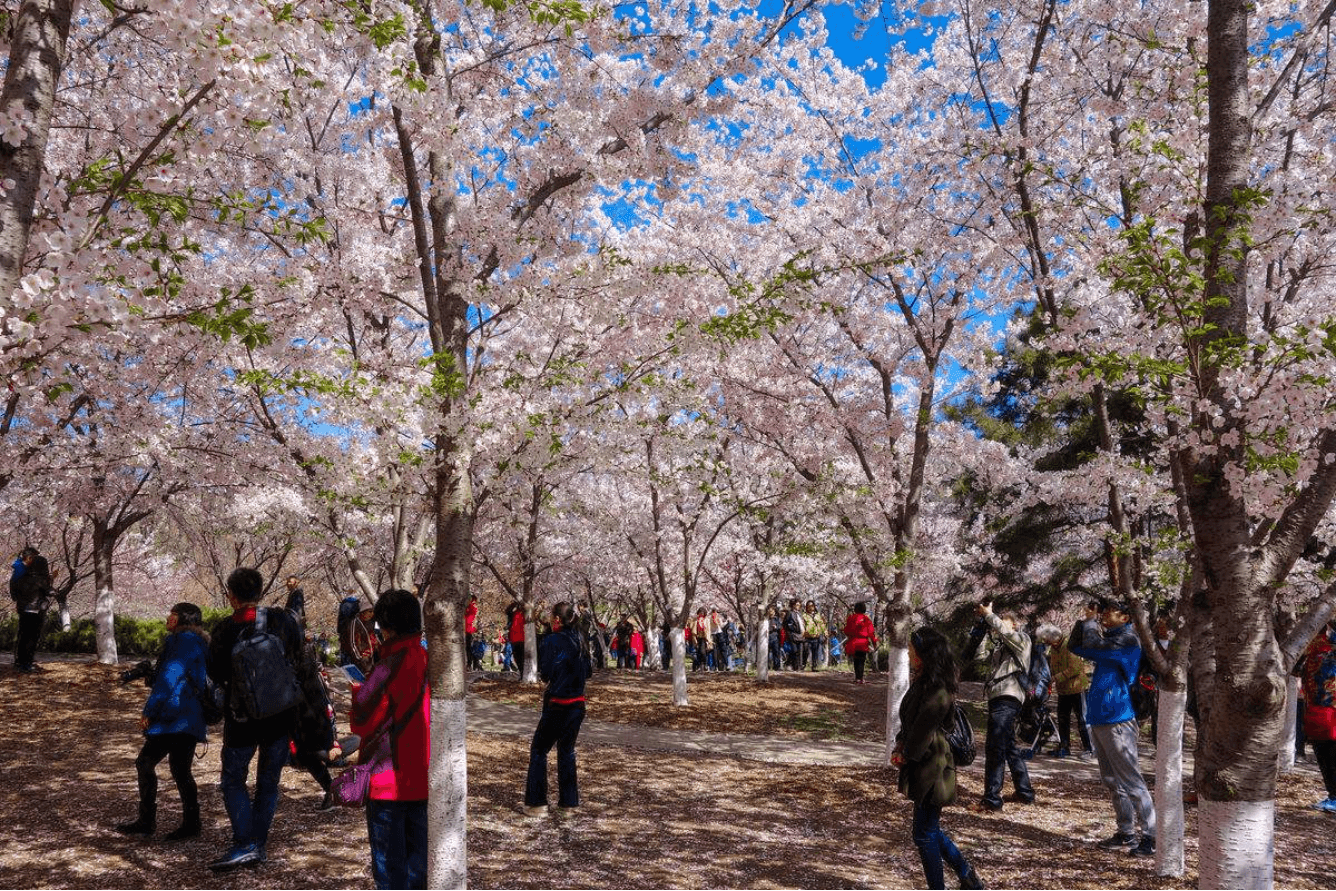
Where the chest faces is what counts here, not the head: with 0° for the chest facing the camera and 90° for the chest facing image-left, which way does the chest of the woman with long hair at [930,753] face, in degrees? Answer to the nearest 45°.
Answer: approximately 90°

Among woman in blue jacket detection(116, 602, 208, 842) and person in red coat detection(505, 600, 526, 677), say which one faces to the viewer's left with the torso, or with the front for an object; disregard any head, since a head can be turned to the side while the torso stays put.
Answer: the woman in blue jacket

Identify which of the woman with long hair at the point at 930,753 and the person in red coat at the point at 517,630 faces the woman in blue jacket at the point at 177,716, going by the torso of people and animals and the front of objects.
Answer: the woman with long hair

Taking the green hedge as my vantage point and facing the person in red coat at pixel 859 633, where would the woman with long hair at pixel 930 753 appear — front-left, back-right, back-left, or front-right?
front-right

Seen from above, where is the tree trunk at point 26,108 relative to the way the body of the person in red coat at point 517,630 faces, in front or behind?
behind

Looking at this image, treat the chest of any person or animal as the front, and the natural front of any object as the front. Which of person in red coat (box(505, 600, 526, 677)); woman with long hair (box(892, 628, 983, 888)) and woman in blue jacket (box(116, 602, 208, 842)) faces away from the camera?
the person in red coat

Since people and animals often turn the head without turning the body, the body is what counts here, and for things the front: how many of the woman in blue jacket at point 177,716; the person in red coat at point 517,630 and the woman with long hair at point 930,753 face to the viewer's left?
2

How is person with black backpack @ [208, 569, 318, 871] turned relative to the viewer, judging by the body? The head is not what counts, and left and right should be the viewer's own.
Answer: facing away from the viewer and to the left of the viewer

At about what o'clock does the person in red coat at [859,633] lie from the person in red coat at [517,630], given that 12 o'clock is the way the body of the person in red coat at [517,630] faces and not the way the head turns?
the person in red coat at [859,633] is roughly at 3 o'clock from the person in red coat at [517,630].

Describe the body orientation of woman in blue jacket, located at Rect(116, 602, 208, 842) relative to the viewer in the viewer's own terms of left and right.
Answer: facing to the left of the viewer

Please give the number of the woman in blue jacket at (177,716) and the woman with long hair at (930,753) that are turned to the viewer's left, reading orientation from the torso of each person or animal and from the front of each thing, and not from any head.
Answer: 2

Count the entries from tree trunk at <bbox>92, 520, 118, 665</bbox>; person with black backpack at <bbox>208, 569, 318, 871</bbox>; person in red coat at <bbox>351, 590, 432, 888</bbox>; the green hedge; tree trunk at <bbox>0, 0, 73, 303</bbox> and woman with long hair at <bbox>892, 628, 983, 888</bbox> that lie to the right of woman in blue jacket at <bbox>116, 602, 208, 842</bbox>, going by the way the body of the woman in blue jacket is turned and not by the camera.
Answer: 2

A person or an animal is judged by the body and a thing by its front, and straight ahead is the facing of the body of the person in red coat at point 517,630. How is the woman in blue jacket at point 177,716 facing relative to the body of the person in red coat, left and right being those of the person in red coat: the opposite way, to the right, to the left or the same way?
to the left

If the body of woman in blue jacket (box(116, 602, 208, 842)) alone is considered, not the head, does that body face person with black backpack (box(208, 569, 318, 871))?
no

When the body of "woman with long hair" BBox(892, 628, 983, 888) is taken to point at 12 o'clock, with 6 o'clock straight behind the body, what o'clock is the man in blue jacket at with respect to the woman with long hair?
The man in blue jacket is roughly at 4 o'clock from the woman with long hair.

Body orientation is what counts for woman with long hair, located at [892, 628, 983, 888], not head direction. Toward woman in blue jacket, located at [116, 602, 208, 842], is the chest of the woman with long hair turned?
yes
